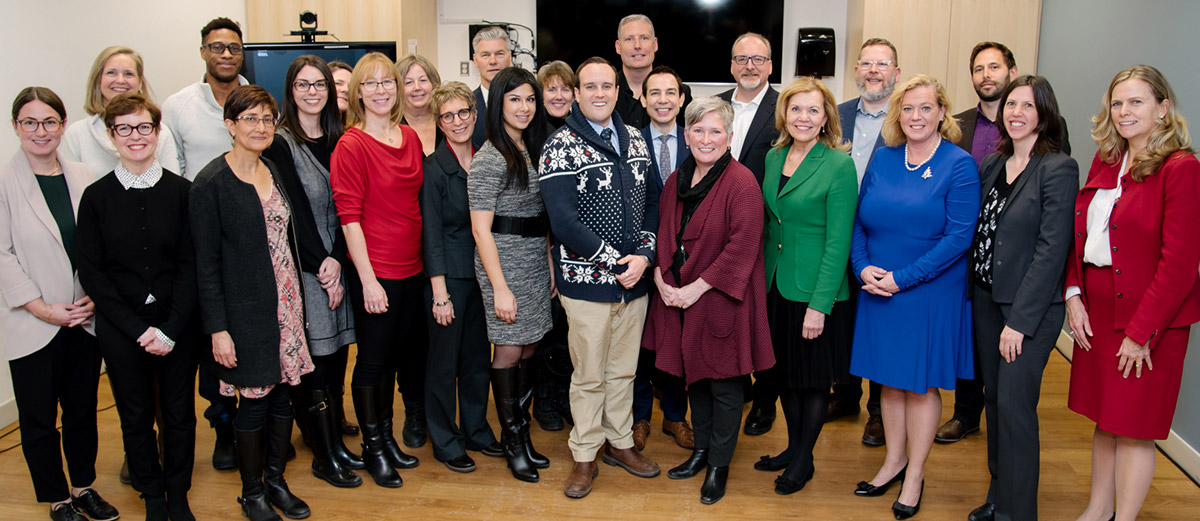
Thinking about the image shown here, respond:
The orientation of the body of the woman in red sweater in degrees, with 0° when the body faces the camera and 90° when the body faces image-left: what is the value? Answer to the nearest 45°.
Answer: approximately 315°

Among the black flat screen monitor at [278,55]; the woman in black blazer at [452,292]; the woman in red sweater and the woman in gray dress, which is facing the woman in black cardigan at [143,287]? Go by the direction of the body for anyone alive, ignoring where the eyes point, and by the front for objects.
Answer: the black flat screen monitor

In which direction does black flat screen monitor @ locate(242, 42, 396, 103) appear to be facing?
toward the camera

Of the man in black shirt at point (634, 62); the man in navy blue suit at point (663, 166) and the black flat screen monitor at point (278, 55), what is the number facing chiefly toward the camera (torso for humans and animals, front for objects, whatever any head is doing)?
3

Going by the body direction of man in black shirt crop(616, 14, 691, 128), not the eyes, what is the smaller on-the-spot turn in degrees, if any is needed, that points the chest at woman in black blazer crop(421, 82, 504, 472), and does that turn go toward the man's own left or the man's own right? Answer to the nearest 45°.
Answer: approximately 45° to the man's own right

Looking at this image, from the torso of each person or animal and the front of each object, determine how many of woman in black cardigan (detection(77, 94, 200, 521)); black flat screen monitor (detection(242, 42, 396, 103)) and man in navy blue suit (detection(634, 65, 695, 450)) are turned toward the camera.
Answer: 3

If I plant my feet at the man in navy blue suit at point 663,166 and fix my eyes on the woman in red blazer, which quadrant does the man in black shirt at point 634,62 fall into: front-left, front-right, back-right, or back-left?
back-left

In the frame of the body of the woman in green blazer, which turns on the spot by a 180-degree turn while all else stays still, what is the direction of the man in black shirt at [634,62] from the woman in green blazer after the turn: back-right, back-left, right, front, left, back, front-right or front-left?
left

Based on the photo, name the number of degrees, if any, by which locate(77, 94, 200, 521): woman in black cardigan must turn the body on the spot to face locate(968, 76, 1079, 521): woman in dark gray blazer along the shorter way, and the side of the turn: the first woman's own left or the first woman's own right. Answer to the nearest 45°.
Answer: approximately 45° to the first woman's own left

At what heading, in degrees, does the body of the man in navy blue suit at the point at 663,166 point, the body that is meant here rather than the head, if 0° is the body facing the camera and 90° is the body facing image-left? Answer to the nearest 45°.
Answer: approximately 0°

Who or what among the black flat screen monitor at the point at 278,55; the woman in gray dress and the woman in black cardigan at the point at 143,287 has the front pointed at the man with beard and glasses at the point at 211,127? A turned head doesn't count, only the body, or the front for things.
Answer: the black flat screen monitor

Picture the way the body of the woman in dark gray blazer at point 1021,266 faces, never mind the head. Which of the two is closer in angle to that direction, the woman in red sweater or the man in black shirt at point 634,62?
the woman in red sweater
